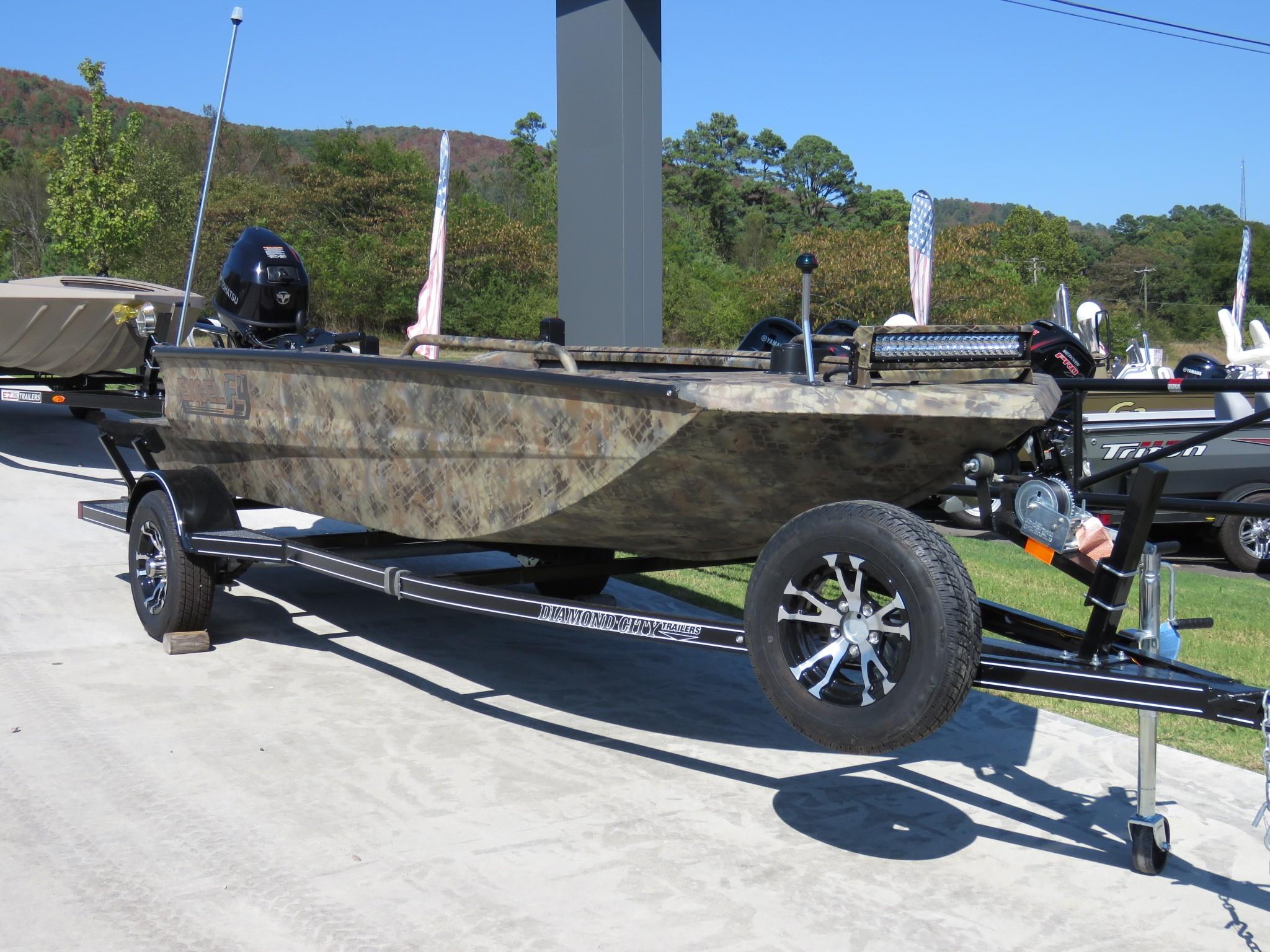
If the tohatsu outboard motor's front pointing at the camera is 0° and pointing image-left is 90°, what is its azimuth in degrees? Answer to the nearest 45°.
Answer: approximately 315°

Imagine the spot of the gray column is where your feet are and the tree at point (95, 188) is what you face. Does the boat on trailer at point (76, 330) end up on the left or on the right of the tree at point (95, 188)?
left

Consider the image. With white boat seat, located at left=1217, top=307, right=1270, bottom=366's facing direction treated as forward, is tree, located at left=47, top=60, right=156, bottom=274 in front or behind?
behind

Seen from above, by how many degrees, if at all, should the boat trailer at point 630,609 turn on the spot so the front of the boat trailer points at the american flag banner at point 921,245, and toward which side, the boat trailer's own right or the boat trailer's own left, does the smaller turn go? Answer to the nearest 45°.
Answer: approximately 135° to the boat trailer's own left

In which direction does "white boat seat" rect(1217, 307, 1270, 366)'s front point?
to the viewer's right
